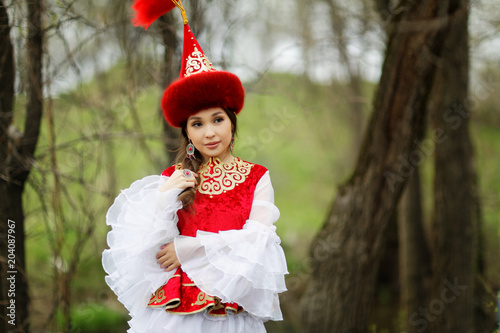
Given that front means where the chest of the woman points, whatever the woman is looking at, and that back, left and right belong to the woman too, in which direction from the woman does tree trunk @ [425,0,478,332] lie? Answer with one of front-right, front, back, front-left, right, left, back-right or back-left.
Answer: back-left

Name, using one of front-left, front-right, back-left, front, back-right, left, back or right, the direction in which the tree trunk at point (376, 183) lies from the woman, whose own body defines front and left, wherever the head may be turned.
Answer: back-left

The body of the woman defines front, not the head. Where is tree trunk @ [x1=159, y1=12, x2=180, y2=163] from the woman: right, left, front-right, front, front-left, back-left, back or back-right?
back

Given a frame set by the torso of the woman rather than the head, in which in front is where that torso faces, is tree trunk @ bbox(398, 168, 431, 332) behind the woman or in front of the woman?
behind

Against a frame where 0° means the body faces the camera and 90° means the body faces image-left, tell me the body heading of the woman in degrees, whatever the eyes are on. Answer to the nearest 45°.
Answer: approximately 0°

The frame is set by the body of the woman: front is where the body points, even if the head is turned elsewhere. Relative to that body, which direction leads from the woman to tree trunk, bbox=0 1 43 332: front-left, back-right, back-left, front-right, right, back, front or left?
back-right
